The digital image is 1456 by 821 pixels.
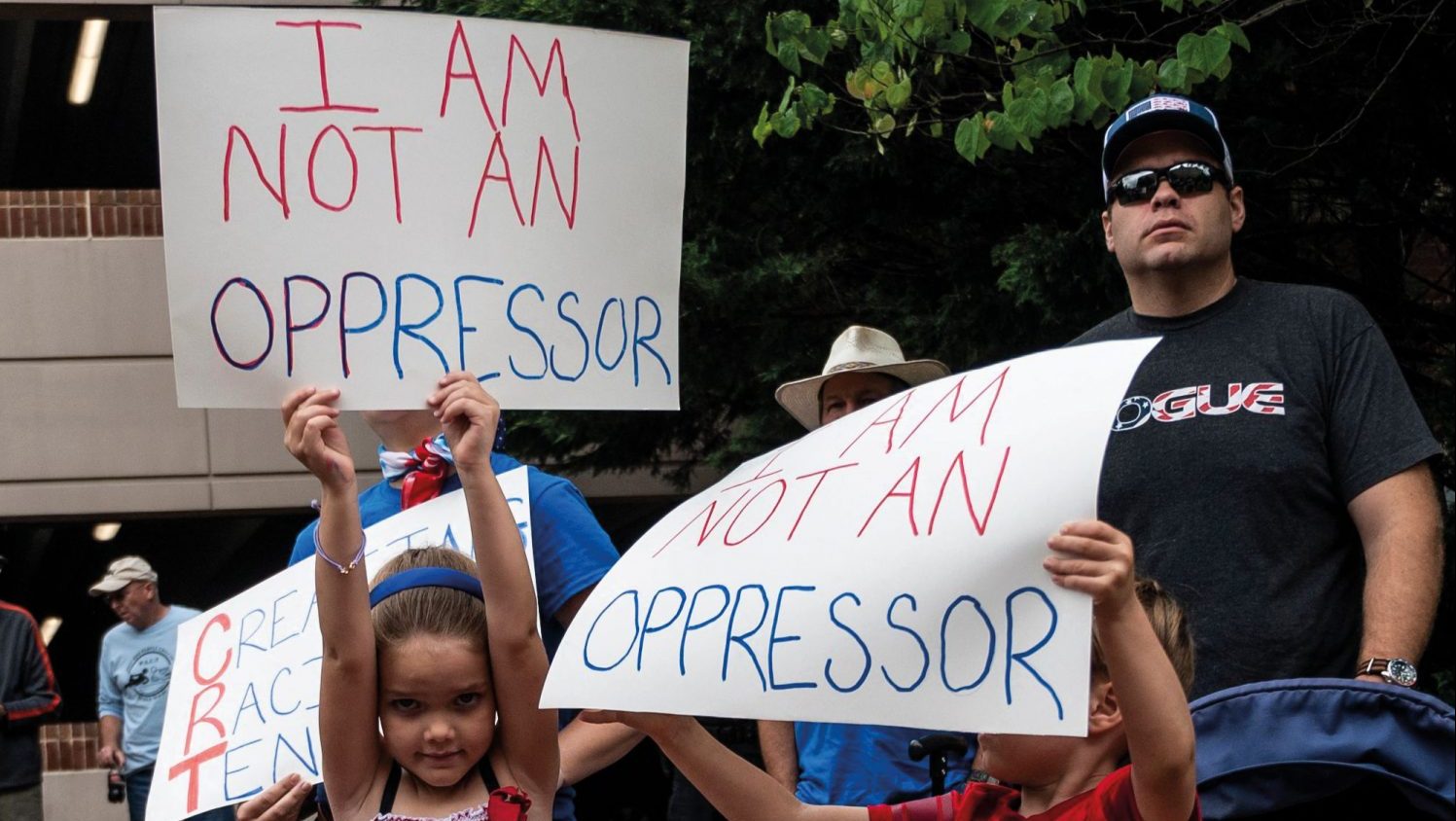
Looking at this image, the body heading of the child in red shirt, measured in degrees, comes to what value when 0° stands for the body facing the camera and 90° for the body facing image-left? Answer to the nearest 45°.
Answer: approximately 45°

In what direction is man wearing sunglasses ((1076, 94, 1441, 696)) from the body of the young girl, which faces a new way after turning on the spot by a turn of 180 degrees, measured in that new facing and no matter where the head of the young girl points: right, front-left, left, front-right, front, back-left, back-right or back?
right

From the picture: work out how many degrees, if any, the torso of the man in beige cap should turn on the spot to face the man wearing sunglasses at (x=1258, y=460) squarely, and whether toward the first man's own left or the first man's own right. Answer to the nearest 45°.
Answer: approximately 45° to the first man's own left

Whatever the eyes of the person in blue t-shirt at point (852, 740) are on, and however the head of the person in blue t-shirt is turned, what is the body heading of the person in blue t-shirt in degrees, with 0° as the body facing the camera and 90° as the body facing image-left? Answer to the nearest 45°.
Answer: approximately 0°

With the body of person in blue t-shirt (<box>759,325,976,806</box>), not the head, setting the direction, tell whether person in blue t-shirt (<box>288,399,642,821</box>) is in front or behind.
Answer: in front

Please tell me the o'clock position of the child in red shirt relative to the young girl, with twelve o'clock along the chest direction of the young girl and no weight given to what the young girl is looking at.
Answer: The child in red shirt is roughly at 10 o'clock from the young girl.
